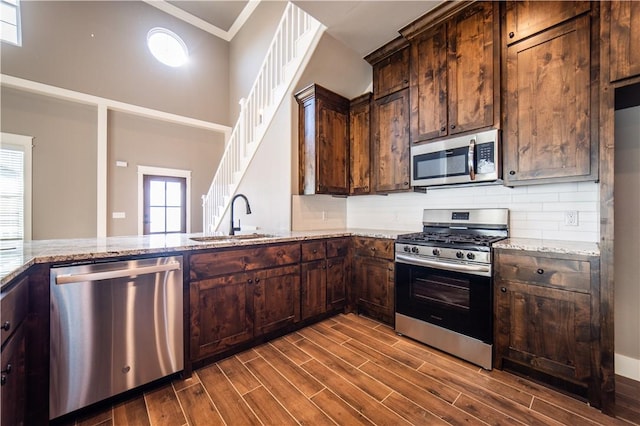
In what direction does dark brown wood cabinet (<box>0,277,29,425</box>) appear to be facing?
to the viewer's right

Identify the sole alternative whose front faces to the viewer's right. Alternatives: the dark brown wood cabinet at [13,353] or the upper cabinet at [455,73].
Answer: the dark brown wood cabinet

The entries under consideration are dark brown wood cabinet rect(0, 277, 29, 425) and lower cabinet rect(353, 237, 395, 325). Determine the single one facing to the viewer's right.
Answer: the dark brown wood cabinet

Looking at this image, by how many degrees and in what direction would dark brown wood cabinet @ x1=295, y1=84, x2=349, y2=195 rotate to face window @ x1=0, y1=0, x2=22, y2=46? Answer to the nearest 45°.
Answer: approximately 135° to its right

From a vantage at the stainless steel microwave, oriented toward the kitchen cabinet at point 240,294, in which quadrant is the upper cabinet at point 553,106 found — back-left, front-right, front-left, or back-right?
back-left
